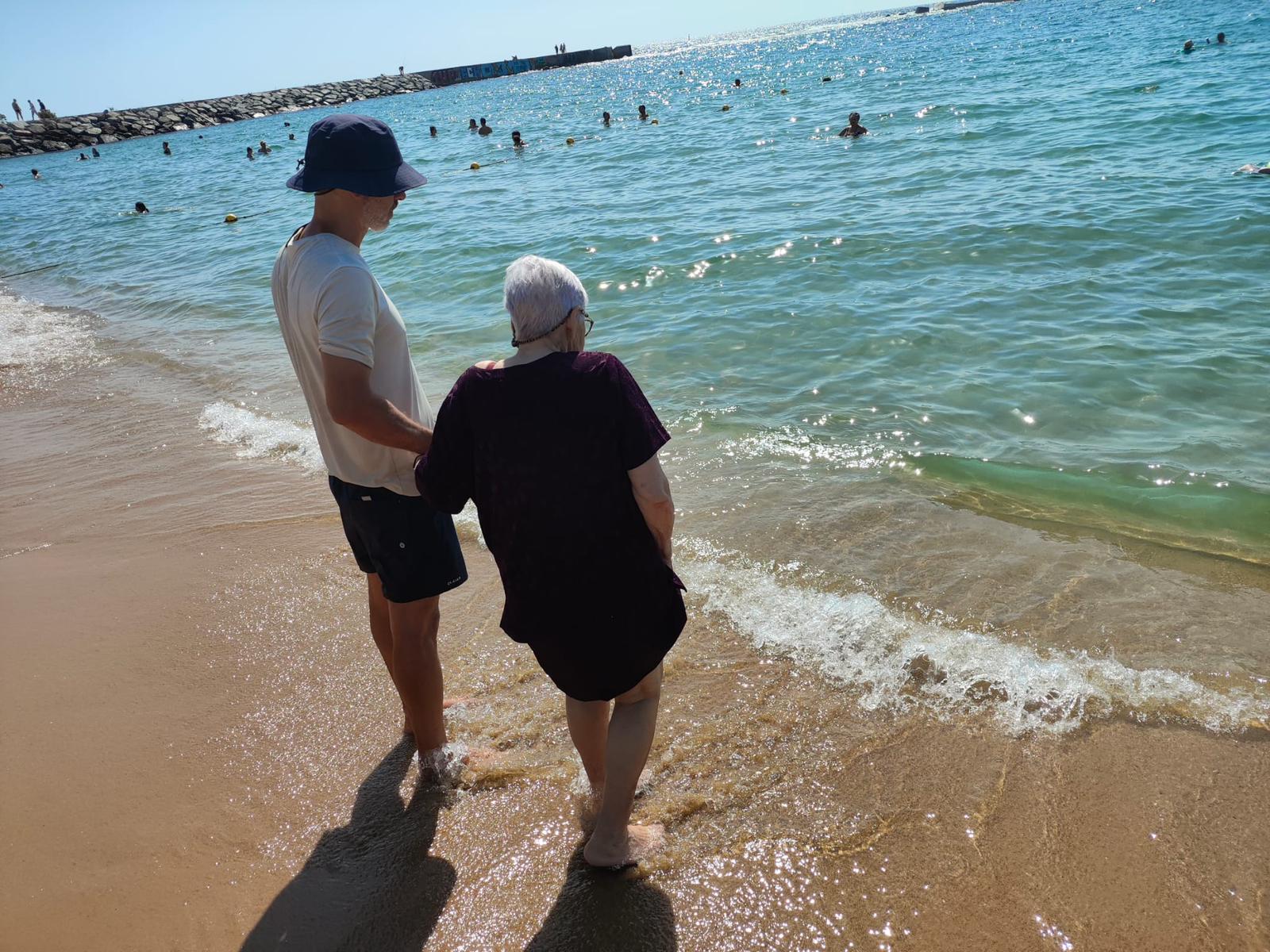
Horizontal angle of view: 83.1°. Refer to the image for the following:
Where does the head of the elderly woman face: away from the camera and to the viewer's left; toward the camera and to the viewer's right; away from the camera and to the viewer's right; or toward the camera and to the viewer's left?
away from the camera and to the viewer's right

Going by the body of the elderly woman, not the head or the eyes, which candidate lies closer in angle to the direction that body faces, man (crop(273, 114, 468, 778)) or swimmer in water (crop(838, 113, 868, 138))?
the swimmer in water

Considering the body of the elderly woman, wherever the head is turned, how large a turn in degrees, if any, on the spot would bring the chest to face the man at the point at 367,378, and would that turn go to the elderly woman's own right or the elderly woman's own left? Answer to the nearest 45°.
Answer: approximately 90° to the elderly woman's own left

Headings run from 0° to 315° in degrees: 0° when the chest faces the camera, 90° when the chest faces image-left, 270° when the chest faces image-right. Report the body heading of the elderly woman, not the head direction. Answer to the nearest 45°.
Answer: approximately 225°

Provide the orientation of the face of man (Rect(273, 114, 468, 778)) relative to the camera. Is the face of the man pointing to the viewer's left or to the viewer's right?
to the viewer's right

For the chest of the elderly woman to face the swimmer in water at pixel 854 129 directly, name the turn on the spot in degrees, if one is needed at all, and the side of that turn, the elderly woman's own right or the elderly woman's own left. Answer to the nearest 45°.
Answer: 0° — they already face them
